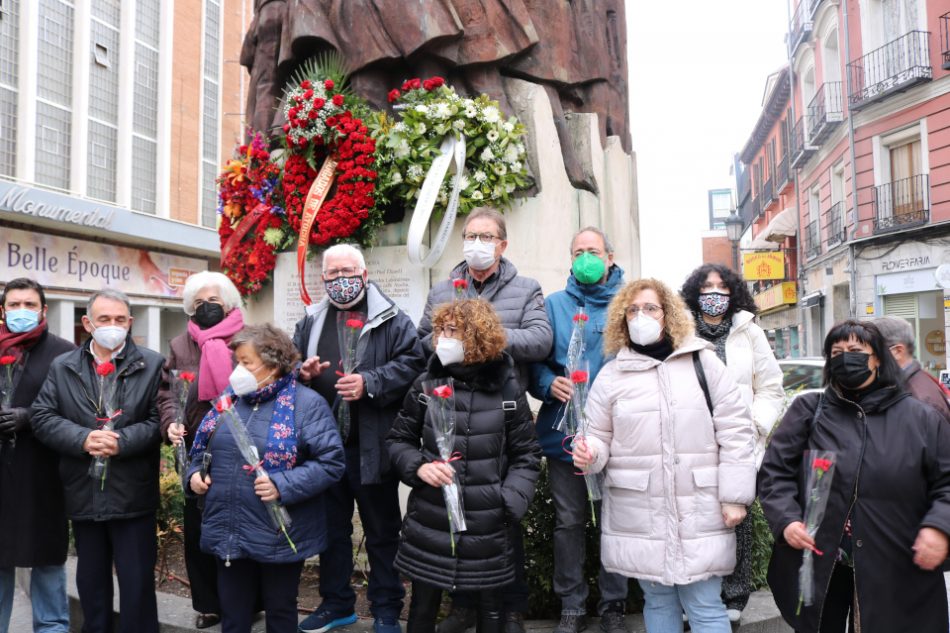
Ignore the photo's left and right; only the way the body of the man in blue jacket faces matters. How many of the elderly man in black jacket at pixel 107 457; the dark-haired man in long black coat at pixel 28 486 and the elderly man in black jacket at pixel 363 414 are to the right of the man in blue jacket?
3

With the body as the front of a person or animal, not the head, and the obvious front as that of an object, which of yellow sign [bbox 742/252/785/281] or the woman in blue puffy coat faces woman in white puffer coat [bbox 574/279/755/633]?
the yellow sign

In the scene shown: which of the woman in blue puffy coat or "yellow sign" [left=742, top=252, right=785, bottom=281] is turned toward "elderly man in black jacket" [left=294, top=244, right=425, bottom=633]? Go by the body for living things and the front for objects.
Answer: the yellow sign

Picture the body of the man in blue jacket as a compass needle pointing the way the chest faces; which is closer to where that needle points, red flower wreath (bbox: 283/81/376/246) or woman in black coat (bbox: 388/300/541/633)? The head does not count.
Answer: the woman in black coat

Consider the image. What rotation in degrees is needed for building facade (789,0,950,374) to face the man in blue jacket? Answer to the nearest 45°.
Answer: approximately 45° to its left

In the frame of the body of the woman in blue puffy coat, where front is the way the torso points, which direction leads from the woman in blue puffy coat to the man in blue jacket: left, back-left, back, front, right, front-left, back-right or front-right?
back-left
